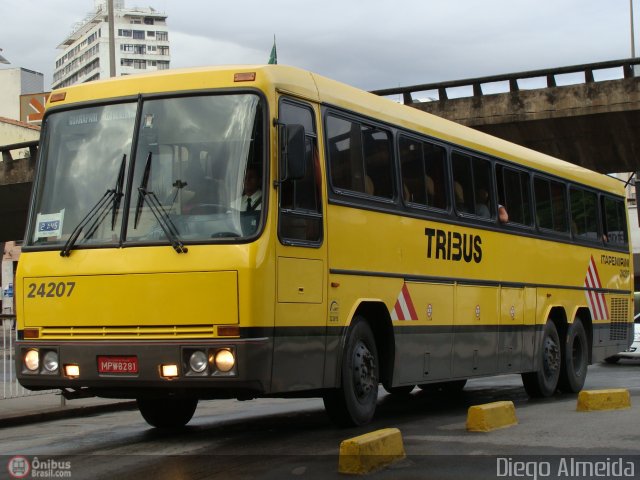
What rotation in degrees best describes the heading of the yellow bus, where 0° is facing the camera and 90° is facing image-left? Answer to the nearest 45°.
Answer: approximately 45°

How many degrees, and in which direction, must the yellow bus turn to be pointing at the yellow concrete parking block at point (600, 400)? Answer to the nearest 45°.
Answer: approximately 180°
